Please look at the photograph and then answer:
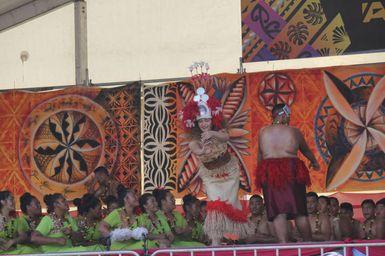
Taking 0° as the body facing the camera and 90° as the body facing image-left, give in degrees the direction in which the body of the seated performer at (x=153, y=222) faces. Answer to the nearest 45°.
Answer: approximately 315°

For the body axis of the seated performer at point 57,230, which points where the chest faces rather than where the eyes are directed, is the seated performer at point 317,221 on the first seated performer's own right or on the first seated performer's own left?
on the first seated performer's own left

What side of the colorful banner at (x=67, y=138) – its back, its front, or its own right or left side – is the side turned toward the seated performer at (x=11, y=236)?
front

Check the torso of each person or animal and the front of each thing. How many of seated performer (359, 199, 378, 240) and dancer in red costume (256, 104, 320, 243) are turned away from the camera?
1

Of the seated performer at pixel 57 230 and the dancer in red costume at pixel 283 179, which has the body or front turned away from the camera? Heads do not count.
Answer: the dancer in red costume

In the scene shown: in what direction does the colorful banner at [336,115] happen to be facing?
toward the camera

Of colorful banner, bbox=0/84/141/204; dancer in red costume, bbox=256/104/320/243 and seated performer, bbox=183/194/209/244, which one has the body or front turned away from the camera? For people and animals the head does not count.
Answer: the dancer in red costume

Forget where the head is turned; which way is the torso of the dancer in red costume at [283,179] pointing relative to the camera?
away from the camera

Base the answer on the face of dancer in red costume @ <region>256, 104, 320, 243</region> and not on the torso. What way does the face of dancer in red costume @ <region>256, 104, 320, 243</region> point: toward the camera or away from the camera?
away from the camera

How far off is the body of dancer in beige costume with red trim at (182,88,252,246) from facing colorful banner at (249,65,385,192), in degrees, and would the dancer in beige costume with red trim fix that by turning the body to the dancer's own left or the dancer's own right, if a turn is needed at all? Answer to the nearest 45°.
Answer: approximately 135° to the dancer's own left

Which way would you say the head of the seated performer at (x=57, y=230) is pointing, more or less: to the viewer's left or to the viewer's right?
to the viewer's right

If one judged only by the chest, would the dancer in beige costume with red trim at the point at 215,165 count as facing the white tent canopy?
no

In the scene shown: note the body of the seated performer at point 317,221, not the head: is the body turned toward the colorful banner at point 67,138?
no

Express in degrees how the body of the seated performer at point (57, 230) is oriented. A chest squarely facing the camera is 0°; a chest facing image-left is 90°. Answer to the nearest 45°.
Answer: approximately 315°

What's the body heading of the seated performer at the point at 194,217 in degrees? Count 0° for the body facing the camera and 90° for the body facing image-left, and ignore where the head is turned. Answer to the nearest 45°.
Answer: approximately 315°
